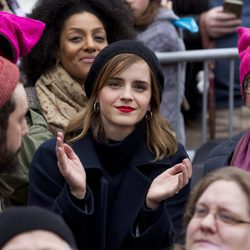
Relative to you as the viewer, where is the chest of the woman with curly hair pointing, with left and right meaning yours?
facing the viewer and to the right of the viewer

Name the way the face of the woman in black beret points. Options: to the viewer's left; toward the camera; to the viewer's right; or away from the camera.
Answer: toward the camera

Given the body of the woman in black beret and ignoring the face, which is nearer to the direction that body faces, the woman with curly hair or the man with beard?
the man with beard

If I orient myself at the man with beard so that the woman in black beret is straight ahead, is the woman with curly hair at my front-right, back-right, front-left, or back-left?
front-left

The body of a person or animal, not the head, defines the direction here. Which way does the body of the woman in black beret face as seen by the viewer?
toward the camera

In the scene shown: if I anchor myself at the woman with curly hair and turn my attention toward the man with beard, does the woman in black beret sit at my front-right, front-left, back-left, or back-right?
front-left

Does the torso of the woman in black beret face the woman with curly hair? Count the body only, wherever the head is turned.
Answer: no

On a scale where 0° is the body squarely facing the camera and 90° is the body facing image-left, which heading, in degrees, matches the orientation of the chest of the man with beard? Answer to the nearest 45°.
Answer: approximately 270°

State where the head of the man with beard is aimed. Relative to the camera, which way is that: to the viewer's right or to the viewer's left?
to the viewer's right

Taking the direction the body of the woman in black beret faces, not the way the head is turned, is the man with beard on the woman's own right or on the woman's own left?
on the woman's own right

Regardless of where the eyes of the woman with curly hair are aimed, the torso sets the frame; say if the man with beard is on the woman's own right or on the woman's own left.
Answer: on the woman's own right
